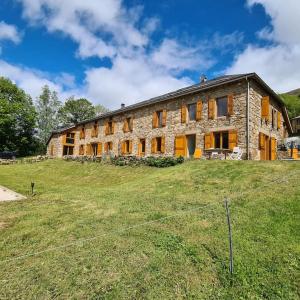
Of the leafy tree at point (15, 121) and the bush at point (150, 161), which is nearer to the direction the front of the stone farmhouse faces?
the bush

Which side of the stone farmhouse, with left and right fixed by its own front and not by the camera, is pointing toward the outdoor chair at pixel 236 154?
left

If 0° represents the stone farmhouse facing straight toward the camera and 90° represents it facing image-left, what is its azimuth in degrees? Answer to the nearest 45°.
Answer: approximately 45°

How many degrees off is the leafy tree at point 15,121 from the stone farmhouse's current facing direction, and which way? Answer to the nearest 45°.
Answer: approximately 90° to its right
